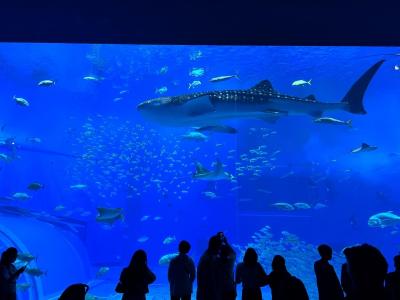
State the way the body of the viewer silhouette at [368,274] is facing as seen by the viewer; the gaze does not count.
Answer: away from the camera

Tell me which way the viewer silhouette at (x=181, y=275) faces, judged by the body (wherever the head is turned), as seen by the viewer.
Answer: away from the camera

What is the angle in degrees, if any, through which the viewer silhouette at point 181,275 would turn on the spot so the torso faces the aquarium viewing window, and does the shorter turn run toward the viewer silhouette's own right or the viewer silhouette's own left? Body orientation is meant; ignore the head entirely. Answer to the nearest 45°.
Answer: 0° — they already face it

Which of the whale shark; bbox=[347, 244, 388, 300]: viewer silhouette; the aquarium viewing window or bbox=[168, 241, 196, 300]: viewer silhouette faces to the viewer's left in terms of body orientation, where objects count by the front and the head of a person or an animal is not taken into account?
the whale shark

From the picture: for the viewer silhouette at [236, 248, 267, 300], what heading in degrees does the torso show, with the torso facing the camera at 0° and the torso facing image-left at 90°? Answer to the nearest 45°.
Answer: approximately 180°

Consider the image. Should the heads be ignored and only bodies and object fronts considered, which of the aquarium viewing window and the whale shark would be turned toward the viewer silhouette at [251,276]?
the aquarium viewing window

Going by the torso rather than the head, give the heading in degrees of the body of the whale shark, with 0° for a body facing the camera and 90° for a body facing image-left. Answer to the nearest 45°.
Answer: approximately 90°

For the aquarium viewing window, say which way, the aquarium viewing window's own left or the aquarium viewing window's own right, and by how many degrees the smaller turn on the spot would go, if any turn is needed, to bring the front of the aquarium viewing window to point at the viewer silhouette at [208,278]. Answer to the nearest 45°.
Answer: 0° — it already faces them
